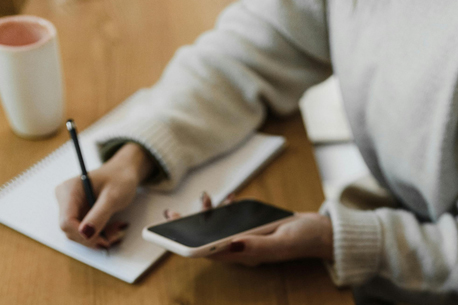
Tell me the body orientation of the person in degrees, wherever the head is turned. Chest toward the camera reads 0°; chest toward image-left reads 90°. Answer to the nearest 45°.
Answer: approximately 45°
